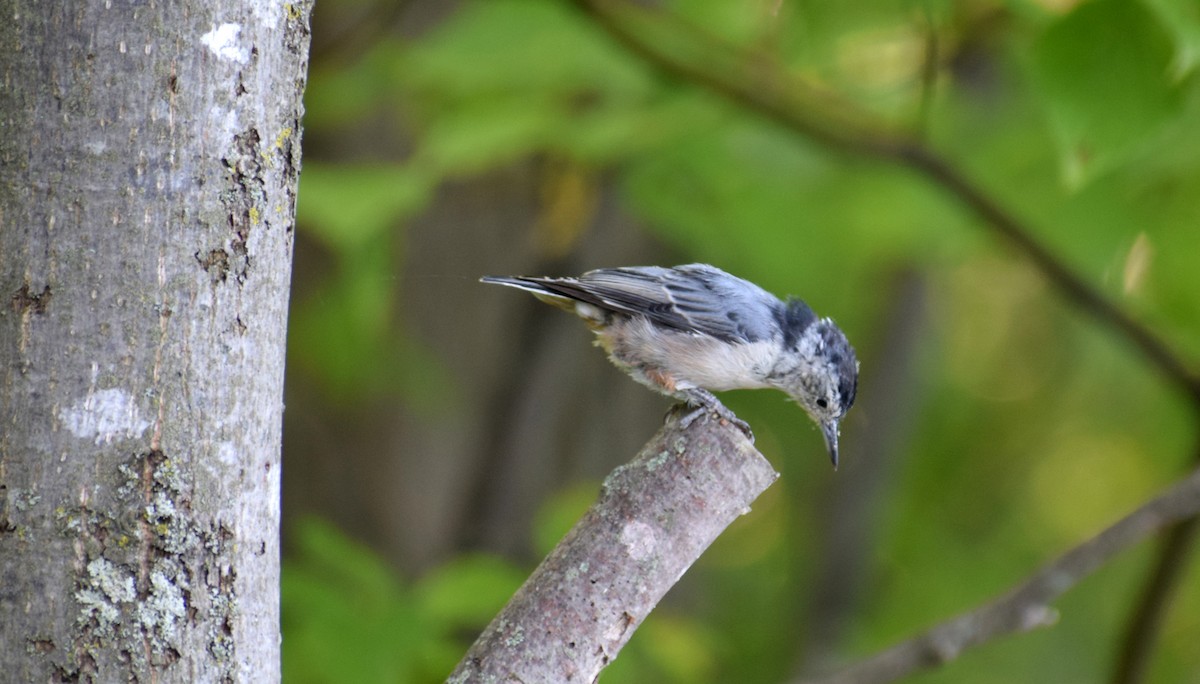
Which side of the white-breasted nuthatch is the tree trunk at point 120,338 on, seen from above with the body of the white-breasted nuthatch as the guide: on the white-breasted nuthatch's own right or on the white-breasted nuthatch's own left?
on the white-breasted nuthatch's own right

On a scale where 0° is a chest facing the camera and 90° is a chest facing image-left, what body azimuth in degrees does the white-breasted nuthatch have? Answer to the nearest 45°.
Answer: approximately 270°
